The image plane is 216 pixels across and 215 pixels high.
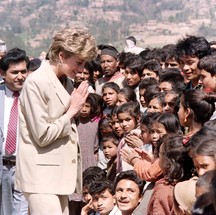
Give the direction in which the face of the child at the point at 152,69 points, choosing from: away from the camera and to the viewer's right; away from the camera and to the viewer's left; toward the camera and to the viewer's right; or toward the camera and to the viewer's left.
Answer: toward the camera and to the viewer's left

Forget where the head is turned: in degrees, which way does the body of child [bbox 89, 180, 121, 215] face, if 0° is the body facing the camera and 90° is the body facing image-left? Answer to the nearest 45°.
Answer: approximately 45°

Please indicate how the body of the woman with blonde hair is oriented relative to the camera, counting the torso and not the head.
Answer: to the viewer's right

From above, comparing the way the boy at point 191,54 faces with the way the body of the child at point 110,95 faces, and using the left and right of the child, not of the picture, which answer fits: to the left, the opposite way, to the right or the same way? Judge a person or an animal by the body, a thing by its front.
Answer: the same way

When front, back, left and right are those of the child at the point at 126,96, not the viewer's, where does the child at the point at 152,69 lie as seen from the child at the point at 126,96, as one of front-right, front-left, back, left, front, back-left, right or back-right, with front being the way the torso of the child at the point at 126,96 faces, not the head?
back

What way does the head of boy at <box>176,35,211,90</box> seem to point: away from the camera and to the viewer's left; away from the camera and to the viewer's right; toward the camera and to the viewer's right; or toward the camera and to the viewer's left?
toward the camera and to the viewer's left

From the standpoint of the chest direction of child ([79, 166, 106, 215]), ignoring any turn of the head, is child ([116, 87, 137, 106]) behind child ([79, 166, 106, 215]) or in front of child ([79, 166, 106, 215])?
behind

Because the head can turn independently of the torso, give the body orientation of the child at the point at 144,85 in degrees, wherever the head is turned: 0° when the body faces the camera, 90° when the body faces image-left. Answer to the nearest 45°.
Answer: approximately 45°

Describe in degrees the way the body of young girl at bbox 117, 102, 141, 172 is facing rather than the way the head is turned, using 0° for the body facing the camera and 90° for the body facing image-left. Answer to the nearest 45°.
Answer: approximately 45°

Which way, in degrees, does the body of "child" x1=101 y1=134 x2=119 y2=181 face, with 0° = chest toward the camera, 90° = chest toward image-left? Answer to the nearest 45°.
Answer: approximately 45°

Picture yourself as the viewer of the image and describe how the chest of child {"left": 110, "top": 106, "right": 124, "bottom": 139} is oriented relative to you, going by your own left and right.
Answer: facing the viewer and to the left of the viewer

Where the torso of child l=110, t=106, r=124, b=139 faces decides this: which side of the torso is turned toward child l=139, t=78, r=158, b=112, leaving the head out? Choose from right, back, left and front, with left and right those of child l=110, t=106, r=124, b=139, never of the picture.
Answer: back

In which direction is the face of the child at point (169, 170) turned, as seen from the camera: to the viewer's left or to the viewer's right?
to the viewer's left

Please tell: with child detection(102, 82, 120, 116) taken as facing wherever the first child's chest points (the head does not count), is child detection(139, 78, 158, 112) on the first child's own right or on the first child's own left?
on the first child's own left
